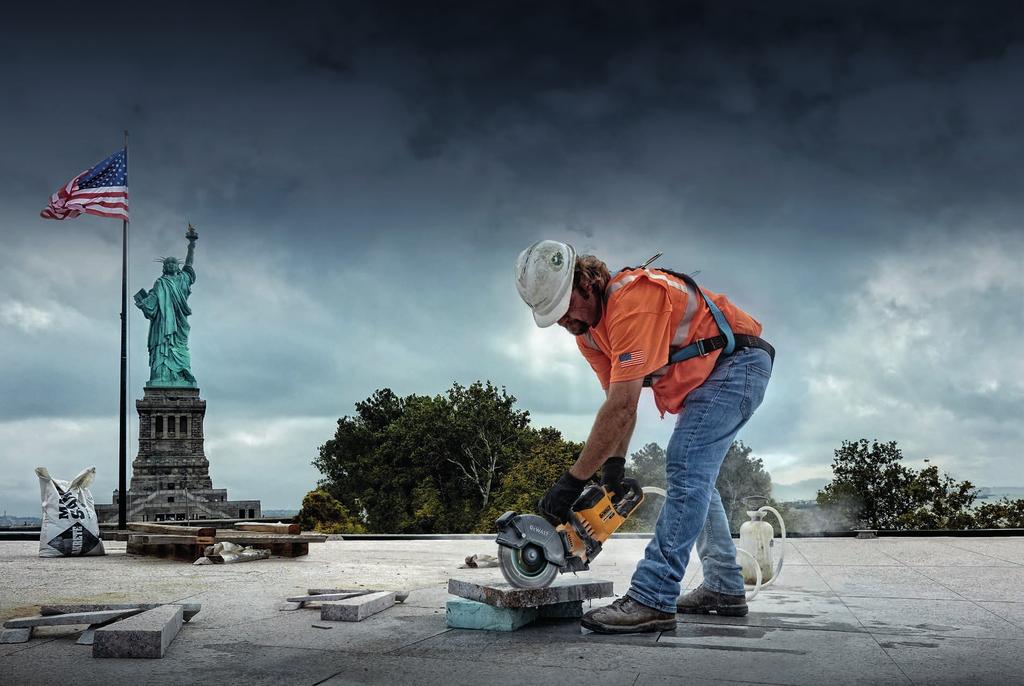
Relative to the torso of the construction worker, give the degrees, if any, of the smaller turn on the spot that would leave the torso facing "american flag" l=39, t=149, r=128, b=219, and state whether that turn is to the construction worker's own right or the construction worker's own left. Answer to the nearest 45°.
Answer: approximately 45° to the construction worker's own right

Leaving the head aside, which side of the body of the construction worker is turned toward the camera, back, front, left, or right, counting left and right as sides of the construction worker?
left

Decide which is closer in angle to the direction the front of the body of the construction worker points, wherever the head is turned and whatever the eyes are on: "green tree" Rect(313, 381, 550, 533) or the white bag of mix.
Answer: the white bag of mix

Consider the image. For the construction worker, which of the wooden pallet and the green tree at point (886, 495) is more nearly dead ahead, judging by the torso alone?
the wooden pallet

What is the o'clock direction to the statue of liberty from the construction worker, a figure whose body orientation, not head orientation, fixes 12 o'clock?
The statue of liberty is roughly at 2 o'clock from the construction worker.

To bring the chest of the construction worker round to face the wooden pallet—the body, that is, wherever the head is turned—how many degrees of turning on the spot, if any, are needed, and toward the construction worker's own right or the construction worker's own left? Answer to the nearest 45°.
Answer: approximately 45° to the construction worker's own right
